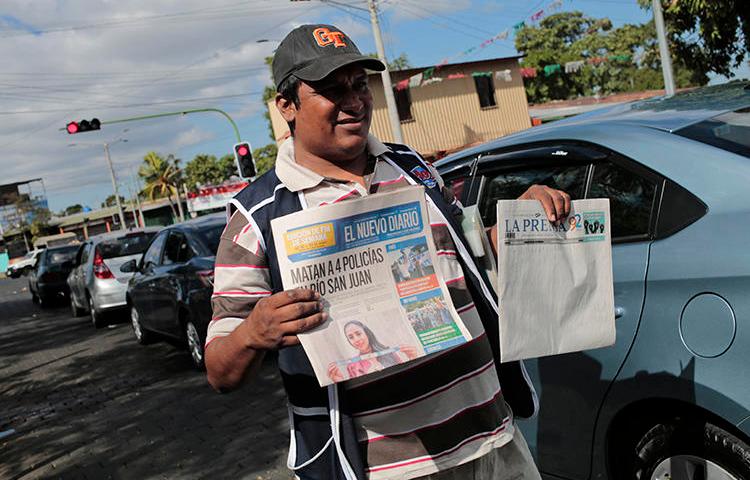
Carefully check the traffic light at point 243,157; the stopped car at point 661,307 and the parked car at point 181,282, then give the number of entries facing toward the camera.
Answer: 1

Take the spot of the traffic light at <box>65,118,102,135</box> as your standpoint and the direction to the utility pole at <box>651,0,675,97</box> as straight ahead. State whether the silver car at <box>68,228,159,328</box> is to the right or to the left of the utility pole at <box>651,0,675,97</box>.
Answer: right

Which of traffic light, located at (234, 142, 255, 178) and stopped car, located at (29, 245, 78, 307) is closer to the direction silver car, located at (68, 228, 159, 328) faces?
the stopped car

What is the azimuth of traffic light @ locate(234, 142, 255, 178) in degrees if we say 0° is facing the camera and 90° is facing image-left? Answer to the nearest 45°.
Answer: approximately 0°

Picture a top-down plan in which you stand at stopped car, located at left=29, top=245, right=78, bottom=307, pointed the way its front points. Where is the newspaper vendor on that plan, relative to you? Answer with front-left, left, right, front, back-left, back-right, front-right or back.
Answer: back-left

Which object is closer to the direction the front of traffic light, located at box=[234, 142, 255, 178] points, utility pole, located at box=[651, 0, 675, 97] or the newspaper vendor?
the newspaper vendor

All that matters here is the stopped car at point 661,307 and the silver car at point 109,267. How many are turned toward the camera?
0

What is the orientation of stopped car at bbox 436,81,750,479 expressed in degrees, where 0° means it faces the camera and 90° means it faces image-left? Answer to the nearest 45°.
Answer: approximately 135°

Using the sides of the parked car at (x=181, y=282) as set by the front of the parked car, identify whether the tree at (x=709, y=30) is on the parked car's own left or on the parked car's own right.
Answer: on the parked car's own right

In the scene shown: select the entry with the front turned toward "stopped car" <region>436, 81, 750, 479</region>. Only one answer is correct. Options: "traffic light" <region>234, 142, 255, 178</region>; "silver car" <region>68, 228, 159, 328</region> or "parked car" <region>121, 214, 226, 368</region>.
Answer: the traffic light

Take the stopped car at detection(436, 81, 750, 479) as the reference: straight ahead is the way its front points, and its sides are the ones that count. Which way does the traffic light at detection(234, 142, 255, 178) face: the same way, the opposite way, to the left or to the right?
the opposite way

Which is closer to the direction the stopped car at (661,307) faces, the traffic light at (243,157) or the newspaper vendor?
the traffic light

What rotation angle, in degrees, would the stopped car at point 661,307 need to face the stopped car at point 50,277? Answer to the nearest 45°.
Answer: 0° — it already faces it

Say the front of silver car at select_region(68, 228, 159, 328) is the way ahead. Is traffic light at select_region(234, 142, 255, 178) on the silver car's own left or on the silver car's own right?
on the silver car's own right

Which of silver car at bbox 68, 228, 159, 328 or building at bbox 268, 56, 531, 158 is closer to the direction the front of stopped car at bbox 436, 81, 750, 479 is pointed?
the silver car

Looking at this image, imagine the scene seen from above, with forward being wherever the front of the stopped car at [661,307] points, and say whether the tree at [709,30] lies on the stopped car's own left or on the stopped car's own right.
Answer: on the stopped car's own right

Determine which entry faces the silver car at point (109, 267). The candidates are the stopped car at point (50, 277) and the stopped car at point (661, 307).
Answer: the stopped car at point (661, 307)

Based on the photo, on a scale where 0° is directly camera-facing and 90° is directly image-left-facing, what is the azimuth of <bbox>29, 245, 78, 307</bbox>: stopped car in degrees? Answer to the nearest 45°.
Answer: approximately 135°

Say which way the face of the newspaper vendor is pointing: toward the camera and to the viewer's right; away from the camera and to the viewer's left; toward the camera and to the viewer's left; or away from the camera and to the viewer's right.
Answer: toward the camera and to the viewer's right

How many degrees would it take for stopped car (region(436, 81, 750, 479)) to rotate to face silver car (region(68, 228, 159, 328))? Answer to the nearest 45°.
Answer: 0° — it already faces it
